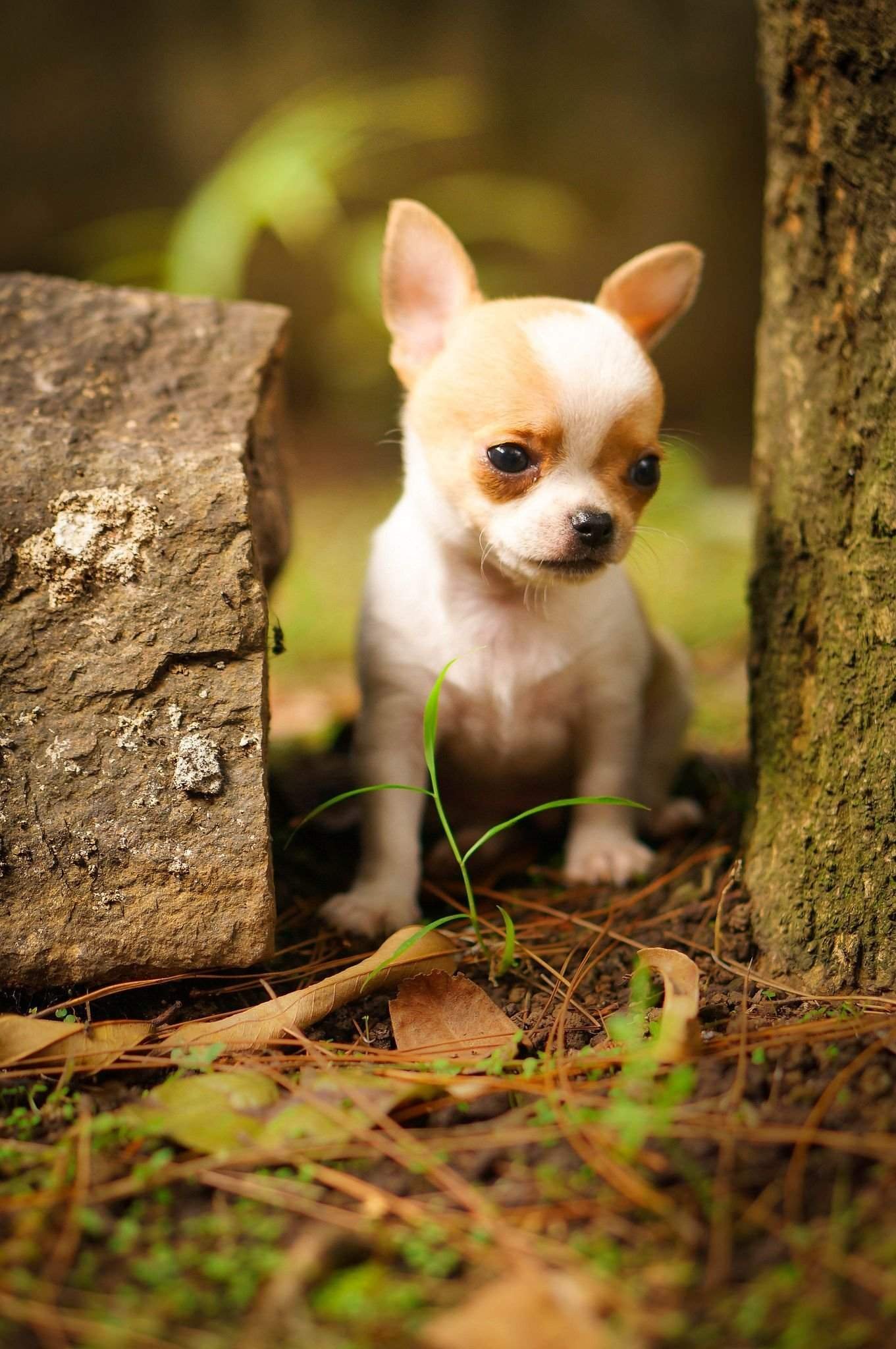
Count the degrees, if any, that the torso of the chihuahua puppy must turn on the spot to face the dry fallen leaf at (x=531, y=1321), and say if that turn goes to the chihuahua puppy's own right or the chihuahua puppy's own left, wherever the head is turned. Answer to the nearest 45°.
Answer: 0° — it already faces it

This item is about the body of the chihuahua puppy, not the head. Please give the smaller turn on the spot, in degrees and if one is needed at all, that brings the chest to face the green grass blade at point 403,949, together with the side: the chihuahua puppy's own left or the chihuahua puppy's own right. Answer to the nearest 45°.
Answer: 0° — it already faces it

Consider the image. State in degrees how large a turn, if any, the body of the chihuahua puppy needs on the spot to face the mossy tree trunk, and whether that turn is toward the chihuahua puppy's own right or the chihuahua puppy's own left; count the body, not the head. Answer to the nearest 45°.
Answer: approximately 45° to the chihuahua puppy's own left

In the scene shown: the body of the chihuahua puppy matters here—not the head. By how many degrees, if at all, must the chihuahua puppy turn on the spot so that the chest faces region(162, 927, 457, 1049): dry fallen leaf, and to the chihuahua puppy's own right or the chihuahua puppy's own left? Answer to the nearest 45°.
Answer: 0° — it already faces it

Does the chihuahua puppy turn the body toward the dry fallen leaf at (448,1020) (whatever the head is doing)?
yes

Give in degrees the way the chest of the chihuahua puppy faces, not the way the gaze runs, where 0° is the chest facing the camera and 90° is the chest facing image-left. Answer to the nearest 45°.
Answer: approximately 0°
